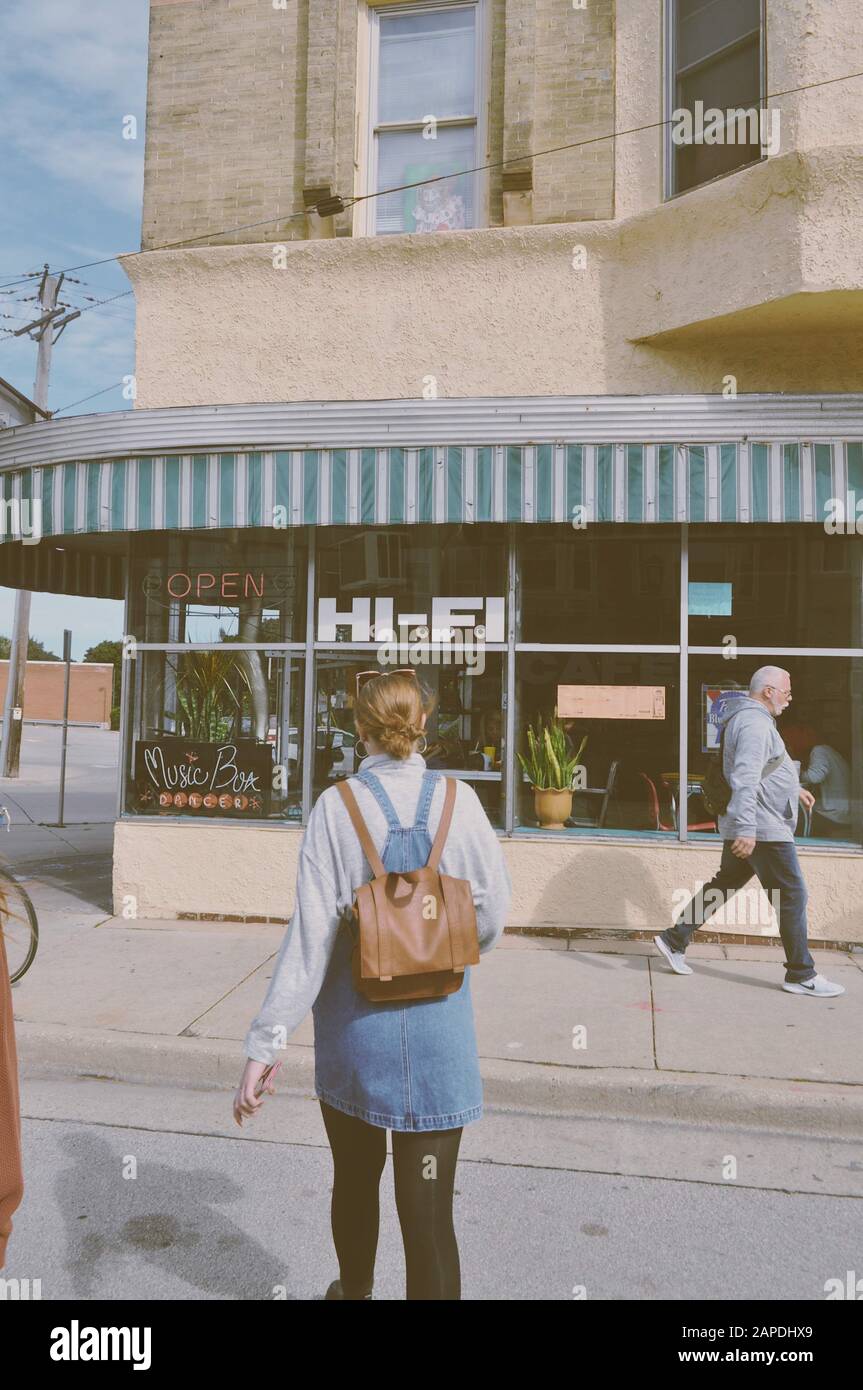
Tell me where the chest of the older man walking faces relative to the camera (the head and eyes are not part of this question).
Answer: to the viewer's right

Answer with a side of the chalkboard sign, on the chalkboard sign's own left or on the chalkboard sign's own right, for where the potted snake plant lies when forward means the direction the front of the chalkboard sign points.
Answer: on the chalkboard sign's own left

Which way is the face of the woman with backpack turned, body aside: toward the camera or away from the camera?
away from the camera

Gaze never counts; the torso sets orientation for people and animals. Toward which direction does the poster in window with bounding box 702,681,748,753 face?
toward the camera

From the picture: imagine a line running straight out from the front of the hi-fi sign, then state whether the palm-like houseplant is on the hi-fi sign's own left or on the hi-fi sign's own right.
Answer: on the hi-fi sign's own right

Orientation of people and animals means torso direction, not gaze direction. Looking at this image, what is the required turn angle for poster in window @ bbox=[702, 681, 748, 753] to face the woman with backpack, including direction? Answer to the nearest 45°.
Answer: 0° — it already faces them

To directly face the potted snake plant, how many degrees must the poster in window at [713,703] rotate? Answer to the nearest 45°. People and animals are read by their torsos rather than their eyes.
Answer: approximately 90° to its right

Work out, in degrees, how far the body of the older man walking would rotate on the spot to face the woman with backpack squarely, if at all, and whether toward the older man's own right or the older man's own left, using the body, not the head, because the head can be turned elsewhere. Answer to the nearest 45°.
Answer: approximately 90° to the older man's own right

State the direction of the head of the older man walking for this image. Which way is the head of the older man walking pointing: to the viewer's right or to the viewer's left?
to the viewer's right

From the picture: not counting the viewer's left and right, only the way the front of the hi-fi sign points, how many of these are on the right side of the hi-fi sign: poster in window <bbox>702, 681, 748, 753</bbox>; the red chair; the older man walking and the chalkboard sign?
1

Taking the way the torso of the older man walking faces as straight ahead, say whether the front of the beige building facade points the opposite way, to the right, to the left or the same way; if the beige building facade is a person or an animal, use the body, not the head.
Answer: to the right

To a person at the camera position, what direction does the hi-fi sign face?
facing the viewer
